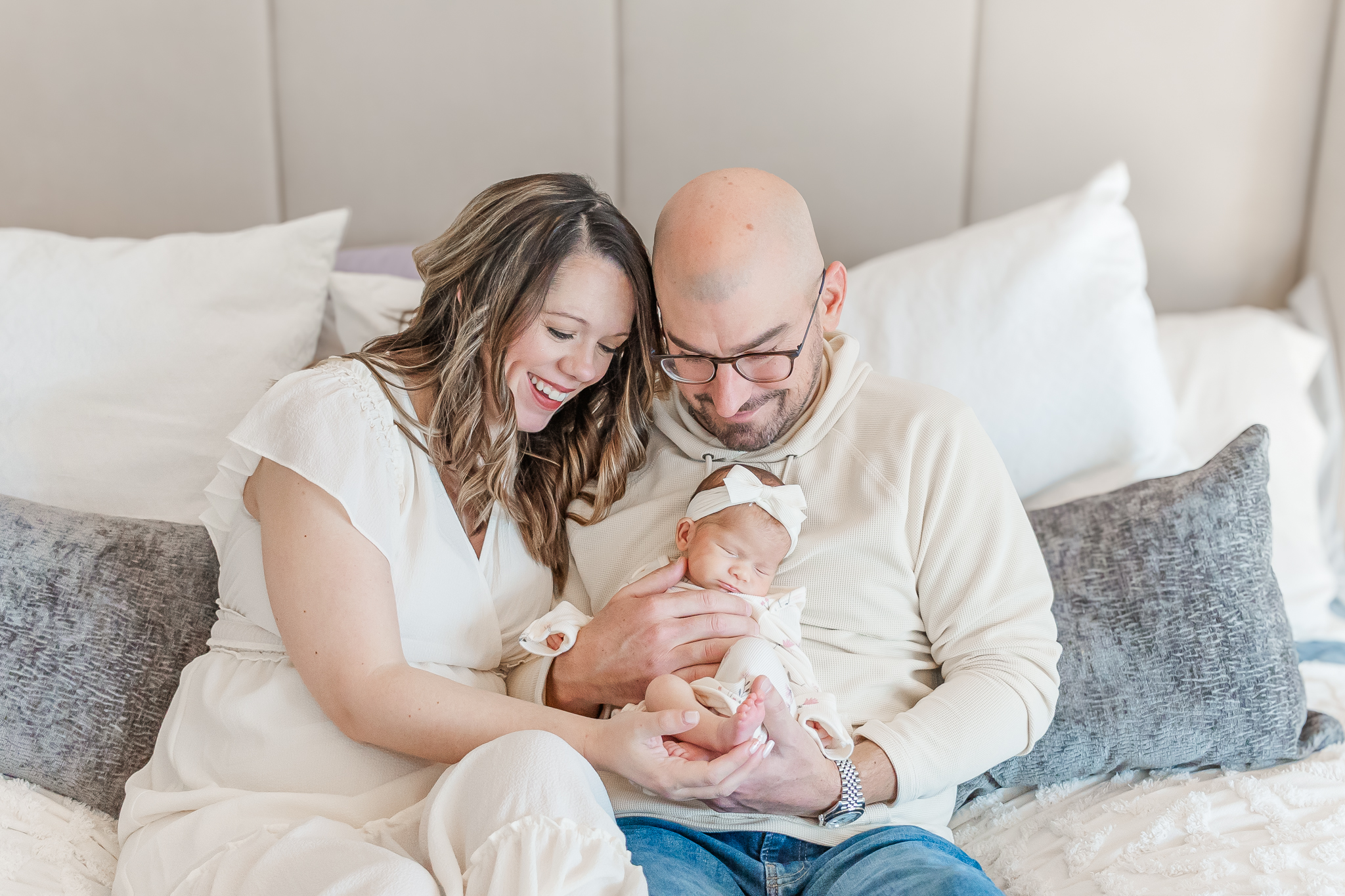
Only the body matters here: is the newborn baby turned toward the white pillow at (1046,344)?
no

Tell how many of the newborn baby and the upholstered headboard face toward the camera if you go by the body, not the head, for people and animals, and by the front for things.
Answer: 2

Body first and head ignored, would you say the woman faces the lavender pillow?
no

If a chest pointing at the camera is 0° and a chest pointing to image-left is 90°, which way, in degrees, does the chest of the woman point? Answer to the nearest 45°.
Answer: approximately 315°

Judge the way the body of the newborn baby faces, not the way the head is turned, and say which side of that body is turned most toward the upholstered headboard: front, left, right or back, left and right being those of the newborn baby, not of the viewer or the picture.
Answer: back

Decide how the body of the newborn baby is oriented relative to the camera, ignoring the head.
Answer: toward the camera

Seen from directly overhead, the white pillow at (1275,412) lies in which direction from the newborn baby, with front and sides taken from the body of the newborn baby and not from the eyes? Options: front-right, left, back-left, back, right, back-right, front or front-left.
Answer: back-left

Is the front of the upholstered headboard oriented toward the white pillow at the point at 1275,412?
no

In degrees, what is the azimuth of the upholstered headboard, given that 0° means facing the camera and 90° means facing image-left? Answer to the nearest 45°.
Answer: approximately 0°

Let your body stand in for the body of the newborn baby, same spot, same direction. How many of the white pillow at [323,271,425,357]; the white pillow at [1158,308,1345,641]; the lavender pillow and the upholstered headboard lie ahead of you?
0

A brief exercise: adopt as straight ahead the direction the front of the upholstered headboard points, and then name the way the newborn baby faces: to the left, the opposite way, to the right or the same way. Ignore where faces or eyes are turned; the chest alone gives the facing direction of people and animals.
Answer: the same way

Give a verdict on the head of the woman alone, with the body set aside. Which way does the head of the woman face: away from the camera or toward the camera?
toward the camera
